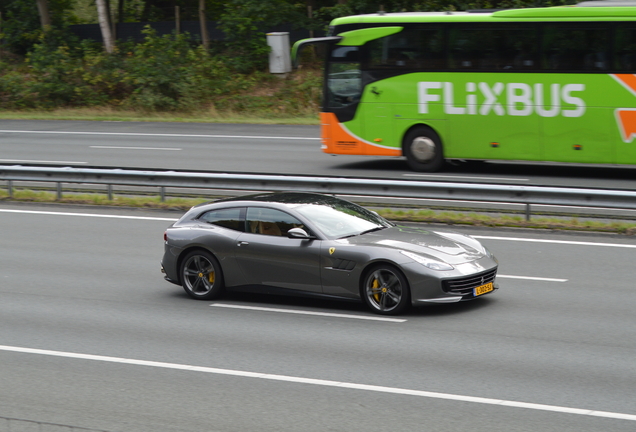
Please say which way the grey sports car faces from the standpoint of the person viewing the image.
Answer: facing the viewer and to the right of the viewer

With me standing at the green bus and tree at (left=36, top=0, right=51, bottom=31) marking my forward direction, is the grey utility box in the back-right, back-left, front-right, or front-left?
front-right

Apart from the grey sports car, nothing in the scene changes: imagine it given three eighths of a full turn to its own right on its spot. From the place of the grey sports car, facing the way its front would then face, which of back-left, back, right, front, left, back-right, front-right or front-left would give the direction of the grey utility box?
right

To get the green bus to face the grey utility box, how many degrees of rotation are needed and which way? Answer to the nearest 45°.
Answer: approximately 45° to its right

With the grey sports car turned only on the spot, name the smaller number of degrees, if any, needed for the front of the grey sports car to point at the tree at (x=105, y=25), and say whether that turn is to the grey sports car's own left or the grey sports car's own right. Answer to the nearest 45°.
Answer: approximately 135° to the grey sports car's own left

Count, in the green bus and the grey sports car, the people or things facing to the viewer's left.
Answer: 1

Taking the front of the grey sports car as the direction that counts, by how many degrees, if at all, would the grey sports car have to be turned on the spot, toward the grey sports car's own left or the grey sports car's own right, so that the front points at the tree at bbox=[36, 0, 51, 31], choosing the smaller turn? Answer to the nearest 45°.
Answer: approximately 135° to the grey sports car's own left

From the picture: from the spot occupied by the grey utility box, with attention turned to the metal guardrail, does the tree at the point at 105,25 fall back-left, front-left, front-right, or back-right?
back-right

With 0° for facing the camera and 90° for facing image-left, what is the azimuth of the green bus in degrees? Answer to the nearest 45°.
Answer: approximately 90°

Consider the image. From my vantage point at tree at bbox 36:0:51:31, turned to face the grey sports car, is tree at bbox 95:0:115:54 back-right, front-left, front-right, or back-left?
front-left

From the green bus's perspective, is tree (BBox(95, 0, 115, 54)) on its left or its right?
on its right
